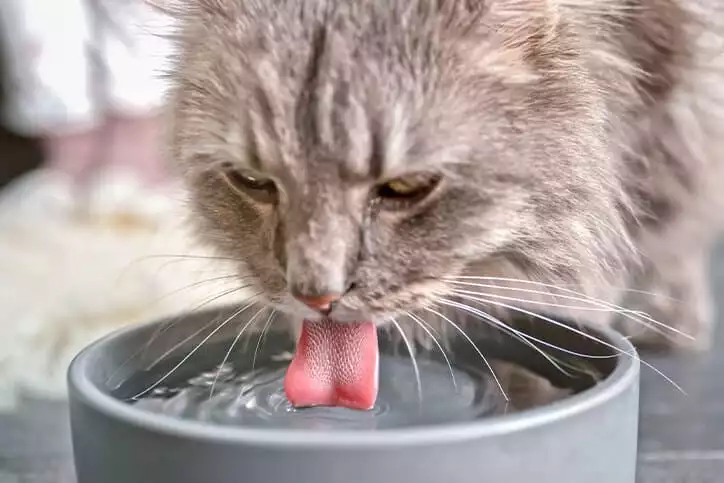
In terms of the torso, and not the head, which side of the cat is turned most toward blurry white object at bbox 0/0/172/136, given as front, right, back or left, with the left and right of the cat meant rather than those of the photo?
right

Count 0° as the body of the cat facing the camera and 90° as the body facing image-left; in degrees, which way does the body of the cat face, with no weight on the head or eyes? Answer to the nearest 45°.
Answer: approximately 45°

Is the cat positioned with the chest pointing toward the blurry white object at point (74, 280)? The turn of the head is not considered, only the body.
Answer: no
